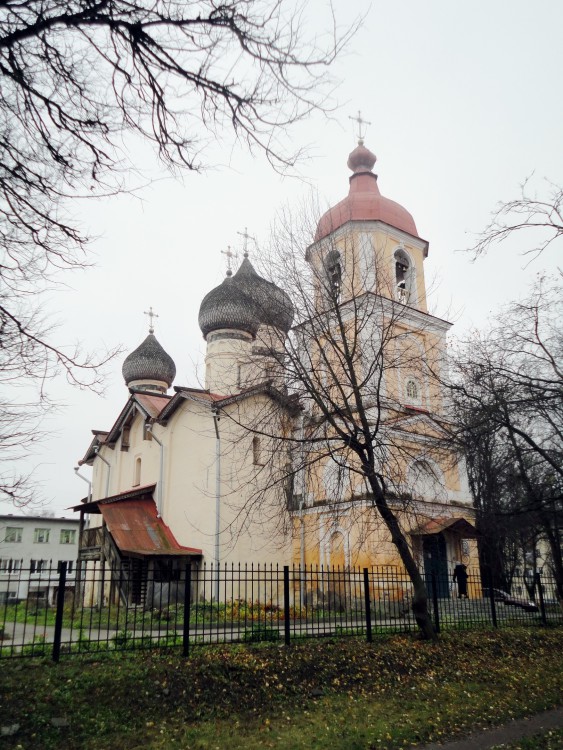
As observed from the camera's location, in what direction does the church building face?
facing the viewer and to the right of the viewer
